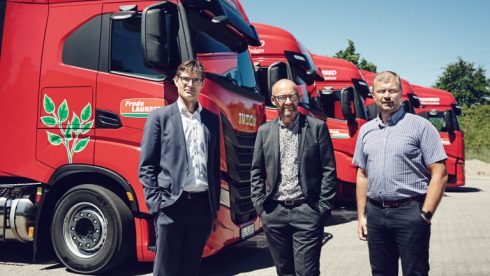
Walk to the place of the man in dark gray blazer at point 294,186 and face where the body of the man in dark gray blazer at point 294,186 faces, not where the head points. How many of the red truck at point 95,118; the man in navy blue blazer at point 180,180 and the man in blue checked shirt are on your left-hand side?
1

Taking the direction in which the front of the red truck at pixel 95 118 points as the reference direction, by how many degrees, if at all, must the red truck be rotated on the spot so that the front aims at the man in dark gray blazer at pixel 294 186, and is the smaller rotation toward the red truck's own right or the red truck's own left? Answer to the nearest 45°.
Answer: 0° — it already faces them

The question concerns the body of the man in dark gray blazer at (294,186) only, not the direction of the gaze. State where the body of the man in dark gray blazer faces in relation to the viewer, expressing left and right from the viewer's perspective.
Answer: facing the viewer

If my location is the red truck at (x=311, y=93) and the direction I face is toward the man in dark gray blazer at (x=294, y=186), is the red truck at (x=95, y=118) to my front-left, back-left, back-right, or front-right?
front-right

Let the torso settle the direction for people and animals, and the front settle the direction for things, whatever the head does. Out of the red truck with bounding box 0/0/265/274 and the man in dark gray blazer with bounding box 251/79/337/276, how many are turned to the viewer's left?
0

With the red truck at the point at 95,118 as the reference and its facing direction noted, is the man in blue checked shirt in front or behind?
in front

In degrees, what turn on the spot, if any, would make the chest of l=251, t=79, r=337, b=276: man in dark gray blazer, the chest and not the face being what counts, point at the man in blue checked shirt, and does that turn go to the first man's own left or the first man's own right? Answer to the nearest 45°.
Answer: approximately 90° to the first man's own left

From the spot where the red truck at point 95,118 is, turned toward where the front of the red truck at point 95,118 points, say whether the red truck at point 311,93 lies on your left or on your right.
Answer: on your left

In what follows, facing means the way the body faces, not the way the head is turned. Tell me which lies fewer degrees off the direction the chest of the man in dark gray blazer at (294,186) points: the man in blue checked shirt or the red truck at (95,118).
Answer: the man in blue checked shirt

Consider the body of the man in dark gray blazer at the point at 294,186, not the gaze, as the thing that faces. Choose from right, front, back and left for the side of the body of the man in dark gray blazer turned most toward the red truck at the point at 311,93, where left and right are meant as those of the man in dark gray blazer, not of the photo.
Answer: back

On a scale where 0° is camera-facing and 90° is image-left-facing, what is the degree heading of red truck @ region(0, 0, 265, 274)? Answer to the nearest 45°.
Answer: approximately 315°

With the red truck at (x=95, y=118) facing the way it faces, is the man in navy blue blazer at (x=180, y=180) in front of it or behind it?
in front
